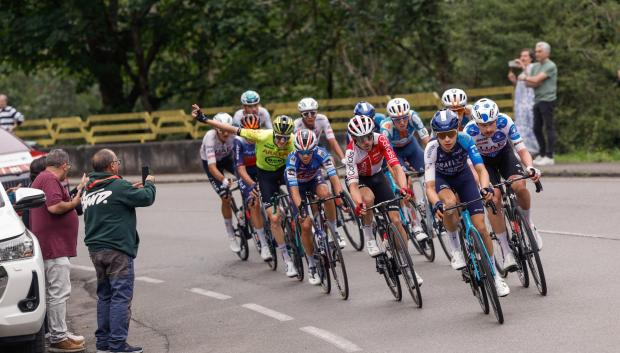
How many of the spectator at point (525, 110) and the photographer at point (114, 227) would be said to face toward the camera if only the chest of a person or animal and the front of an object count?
0

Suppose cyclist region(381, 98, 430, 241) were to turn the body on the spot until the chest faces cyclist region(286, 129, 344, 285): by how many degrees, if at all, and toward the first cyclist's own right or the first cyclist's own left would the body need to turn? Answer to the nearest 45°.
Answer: approximately 45° to the first cyclist's own right

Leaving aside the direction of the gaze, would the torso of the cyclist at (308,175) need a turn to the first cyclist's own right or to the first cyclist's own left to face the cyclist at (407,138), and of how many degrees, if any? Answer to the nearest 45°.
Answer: approximately 135° to the first cyclist's own left

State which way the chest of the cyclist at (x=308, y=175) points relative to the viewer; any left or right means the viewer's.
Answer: facing the viewer

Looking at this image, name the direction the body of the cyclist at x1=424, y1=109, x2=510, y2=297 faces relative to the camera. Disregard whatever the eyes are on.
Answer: toward the camera

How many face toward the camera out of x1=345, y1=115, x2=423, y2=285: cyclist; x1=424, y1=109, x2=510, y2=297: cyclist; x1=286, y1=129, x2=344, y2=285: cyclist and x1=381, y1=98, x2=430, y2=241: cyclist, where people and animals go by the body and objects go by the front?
4

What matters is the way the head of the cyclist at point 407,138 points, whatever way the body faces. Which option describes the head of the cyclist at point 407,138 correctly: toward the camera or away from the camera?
toward the camera

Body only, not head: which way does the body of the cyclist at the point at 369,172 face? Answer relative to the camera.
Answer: toward the camera

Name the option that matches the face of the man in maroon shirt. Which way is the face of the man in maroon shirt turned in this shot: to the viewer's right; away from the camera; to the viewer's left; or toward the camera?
to the viewer's right

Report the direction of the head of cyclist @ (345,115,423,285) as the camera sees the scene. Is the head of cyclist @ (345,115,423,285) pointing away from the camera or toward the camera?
toward the camera

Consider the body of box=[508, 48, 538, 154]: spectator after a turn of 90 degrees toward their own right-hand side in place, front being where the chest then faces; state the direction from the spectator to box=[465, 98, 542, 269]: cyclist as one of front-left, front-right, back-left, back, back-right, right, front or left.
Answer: back

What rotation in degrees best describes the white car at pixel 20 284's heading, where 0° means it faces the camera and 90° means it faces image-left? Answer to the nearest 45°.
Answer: approximately 0°
